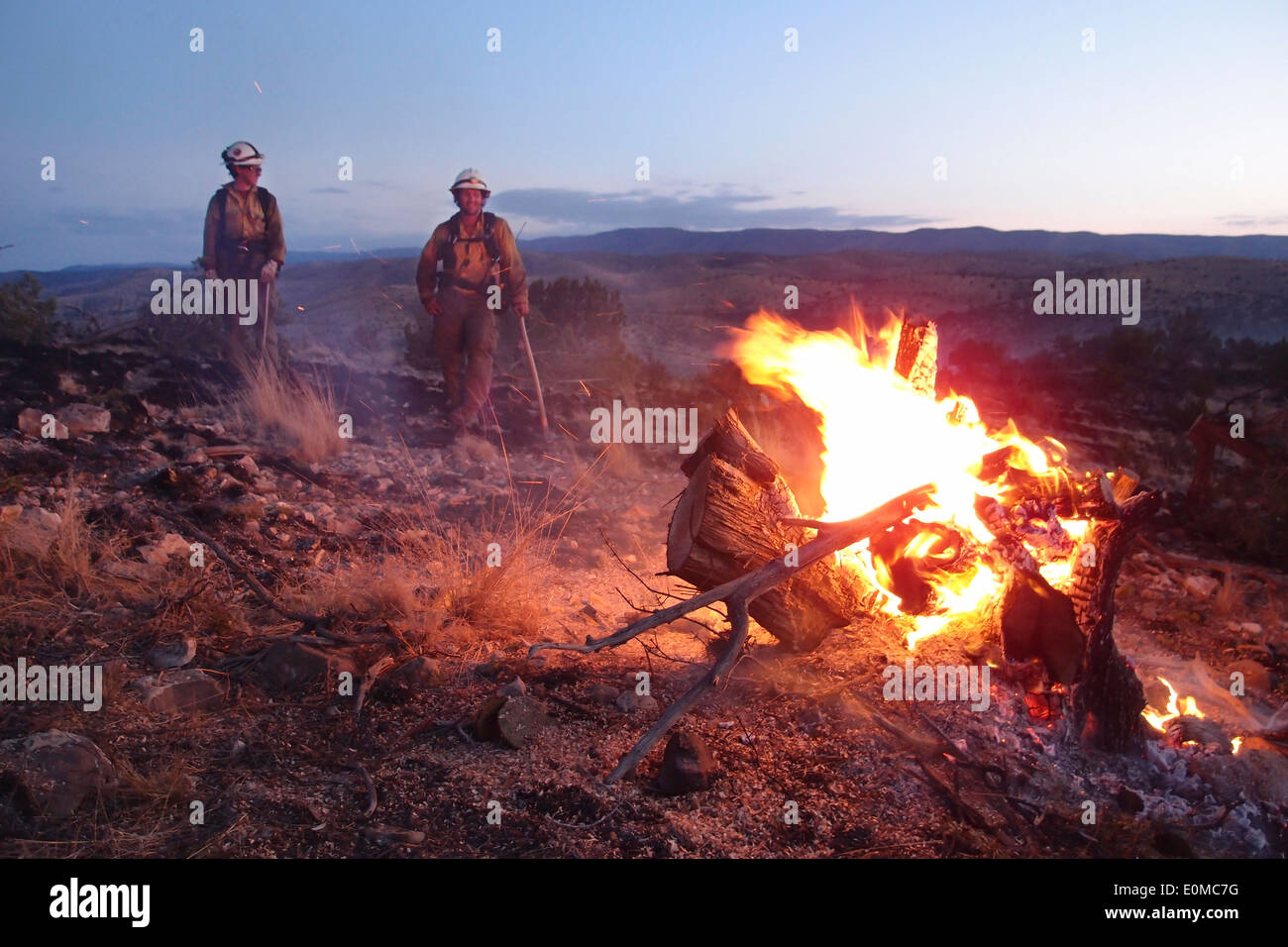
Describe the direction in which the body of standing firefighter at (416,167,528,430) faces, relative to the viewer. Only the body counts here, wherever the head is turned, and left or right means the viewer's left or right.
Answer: facing the viewer

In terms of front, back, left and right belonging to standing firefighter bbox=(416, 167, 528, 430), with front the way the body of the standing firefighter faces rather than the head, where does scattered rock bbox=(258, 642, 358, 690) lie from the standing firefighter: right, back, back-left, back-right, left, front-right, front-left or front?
front

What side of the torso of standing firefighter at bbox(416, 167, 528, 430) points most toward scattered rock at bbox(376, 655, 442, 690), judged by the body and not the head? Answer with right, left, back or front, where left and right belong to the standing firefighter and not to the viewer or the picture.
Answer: front

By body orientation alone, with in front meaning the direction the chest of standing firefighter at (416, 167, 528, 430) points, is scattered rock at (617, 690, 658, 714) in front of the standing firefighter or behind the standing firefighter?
in front

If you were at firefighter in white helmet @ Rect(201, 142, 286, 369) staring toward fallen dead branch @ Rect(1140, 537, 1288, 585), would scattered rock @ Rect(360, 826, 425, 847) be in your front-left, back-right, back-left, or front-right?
front-right

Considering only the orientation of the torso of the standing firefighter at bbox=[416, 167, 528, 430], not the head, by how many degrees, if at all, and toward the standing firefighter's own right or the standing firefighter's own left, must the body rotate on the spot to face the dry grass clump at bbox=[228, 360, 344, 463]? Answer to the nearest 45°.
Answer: approximately 45° to the standing firefighter's own right

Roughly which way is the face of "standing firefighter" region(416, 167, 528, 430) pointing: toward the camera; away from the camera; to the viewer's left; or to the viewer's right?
toward the camera

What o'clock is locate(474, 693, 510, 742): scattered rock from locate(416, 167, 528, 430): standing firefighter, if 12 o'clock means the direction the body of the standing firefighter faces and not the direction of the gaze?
The scattered rock is roughly at 12 o'clock from the standing firefighter.

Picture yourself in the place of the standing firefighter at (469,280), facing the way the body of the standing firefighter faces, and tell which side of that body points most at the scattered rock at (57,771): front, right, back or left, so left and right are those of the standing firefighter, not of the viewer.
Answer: front

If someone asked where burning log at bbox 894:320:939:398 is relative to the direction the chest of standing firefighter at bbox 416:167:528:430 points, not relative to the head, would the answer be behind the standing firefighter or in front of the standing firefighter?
in front

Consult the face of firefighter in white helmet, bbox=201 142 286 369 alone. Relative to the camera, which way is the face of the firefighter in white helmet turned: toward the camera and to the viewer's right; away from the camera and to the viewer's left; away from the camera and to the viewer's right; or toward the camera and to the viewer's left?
toward the camera and to the viewer's right

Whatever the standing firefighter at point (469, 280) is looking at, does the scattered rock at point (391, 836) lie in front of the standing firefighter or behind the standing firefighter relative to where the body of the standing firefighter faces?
in front
